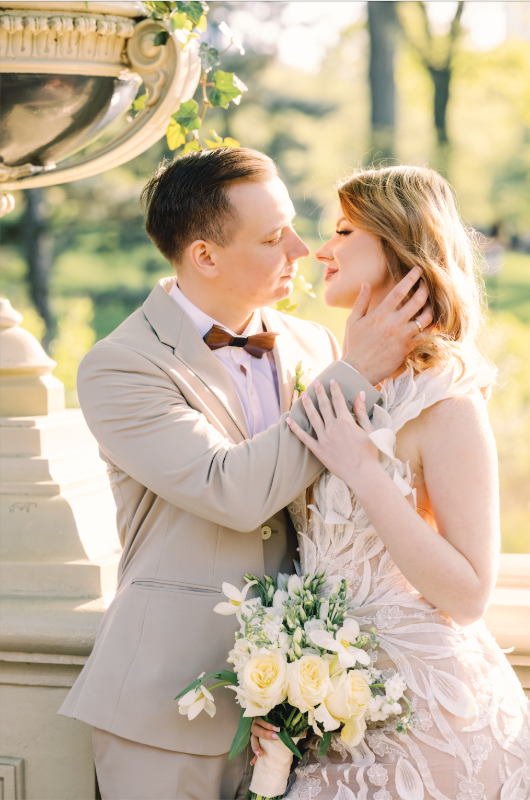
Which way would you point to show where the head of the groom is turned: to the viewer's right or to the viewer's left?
to the viewer's right

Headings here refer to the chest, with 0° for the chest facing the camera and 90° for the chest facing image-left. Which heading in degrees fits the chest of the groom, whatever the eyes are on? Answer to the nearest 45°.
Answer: approximately 315°

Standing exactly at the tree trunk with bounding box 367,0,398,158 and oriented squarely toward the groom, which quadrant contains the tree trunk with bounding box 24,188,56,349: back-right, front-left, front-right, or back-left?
front-right

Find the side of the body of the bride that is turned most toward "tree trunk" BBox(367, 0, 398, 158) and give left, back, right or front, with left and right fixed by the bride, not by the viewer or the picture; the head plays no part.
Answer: right

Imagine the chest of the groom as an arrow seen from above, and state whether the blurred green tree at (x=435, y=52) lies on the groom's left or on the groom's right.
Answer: on the groom's left

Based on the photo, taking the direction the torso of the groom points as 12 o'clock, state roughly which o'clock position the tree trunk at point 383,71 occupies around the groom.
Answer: The tree trunk is roughly at 8 o'clock from the groom.

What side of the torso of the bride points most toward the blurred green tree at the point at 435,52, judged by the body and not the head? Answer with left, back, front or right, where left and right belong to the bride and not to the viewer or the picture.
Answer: right

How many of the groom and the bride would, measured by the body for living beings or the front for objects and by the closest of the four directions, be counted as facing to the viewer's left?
1

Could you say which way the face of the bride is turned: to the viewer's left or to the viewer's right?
to the viewer's left

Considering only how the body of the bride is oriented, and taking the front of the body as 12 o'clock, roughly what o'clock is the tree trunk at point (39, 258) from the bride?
The tree trunk is roughly at 2 o'clock from the bride.

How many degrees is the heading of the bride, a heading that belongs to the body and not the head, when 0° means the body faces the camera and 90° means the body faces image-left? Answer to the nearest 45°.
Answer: approximately 90°
